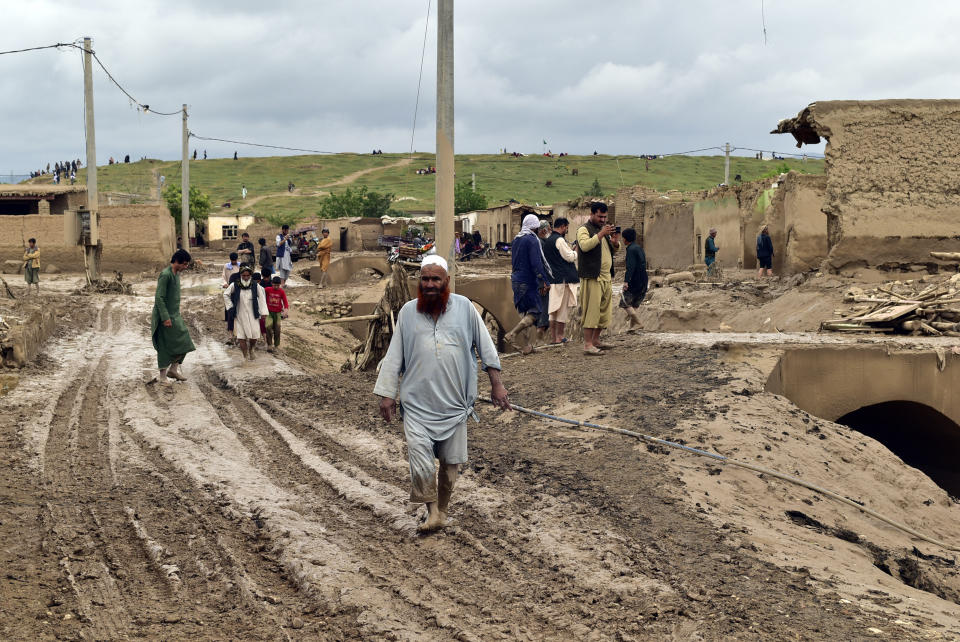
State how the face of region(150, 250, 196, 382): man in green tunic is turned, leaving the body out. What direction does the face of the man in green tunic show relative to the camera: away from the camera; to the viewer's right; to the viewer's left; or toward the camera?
to the viewer's right

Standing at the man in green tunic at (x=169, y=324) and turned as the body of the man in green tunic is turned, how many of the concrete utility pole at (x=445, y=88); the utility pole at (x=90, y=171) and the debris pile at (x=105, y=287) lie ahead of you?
1

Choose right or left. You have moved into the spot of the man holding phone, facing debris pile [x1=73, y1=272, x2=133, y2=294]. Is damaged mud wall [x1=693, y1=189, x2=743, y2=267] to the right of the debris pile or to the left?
right

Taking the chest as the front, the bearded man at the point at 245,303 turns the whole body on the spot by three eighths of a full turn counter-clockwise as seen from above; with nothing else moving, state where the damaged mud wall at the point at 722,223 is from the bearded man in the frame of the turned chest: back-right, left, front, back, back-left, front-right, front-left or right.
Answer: front

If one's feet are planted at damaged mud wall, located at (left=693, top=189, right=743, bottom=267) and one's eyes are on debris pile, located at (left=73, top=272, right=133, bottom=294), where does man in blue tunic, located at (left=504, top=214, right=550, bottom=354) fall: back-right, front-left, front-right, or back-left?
front-left

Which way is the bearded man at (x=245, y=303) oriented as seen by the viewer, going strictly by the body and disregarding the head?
toward the camera

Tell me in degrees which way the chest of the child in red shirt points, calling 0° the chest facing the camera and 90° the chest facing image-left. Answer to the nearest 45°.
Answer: approximately 0°

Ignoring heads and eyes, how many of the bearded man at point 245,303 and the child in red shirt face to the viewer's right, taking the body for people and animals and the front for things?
0

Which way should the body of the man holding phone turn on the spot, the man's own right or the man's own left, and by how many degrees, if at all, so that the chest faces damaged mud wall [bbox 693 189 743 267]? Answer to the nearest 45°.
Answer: approximately 135° to the man's own left

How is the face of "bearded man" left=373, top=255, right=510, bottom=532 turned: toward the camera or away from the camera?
toward the camera
